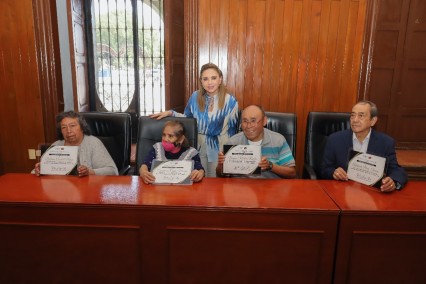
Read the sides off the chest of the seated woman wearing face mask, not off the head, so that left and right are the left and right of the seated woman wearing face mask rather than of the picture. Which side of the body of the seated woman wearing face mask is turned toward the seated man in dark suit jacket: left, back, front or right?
left

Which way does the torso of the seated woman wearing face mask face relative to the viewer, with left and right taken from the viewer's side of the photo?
facing the viewer

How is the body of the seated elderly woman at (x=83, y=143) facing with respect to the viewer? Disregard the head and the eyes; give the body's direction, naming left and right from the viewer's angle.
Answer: facing the viewer and to the left of the viewer

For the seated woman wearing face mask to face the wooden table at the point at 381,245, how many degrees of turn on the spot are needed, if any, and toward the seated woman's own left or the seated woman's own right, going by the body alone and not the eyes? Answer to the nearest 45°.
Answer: approximately 45° to the seated woman's own left

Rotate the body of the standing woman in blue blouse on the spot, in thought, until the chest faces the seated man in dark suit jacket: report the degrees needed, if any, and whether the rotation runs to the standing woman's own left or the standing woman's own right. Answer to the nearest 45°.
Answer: approximately 45° to the standing woman's own left

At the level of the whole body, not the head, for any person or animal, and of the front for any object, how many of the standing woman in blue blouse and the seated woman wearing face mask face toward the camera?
2

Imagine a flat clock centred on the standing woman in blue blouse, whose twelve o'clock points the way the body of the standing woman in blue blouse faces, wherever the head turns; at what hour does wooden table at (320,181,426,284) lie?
The wooden table is roughly at 11 o'clock from the standing woman in blue blouse.

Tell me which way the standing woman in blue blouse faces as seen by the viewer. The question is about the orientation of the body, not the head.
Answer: toward the camera

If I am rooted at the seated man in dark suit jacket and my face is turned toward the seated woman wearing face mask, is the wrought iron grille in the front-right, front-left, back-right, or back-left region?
front-right

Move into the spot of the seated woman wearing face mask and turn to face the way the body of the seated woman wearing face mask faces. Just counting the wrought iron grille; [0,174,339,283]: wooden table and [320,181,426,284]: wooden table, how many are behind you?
1

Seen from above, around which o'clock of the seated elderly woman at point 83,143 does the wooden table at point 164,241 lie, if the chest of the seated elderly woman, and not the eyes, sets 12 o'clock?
The wooden table is roughly at 10 o'clock from the seated elderly woman.

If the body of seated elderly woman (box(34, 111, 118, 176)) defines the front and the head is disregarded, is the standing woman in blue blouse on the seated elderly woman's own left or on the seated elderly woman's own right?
on the seated elderly woman's own left

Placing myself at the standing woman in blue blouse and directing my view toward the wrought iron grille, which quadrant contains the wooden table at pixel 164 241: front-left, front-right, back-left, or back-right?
back-left
